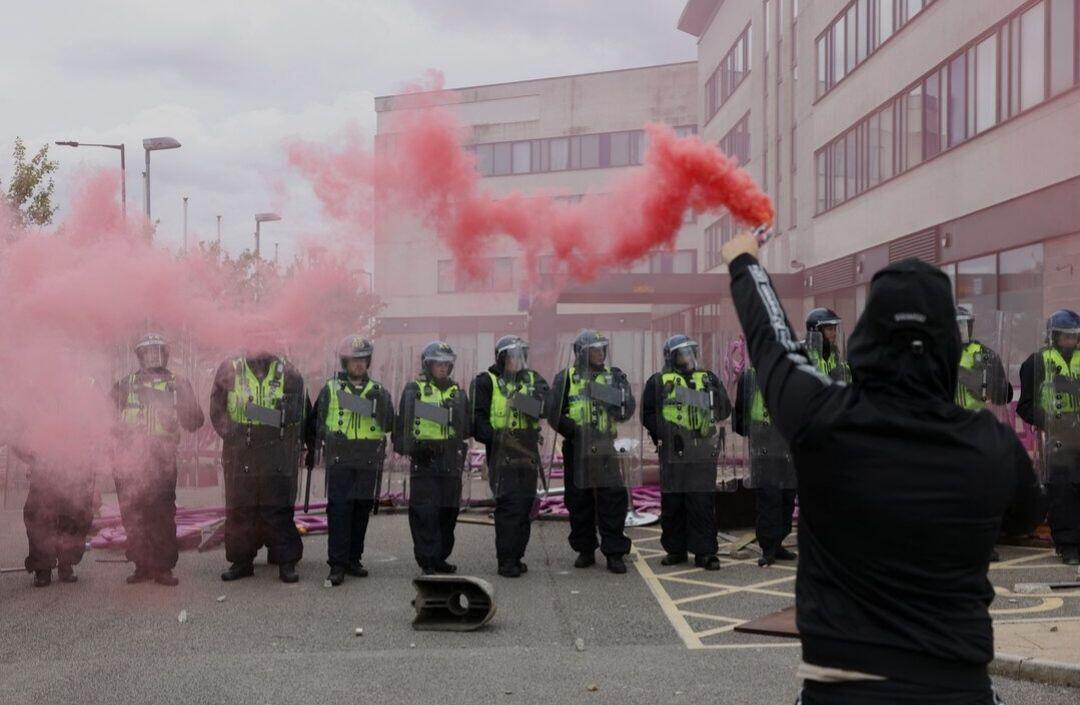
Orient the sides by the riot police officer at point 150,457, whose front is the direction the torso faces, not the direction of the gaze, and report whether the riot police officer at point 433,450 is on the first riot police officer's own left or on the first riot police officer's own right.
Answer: on the first riot police officer's own left

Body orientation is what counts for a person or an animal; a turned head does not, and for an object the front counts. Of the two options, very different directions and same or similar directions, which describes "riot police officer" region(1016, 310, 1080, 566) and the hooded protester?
very different directions

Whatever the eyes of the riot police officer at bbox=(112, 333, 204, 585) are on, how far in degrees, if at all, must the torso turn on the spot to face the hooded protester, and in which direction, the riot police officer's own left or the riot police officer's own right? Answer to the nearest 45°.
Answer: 0° — they already face them

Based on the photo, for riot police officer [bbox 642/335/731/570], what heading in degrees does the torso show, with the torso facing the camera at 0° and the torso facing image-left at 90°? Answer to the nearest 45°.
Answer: approximately 0°

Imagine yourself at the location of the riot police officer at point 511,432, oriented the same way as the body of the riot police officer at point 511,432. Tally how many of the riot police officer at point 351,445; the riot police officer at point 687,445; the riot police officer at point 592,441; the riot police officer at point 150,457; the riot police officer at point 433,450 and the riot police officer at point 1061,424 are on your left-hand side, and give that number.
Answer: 3

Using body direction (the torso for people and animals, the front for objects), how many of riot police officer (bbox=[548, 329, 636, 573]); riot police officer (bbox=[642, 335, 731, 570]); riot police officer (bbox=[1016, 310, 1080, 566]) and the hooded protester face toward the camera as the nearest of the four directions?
3

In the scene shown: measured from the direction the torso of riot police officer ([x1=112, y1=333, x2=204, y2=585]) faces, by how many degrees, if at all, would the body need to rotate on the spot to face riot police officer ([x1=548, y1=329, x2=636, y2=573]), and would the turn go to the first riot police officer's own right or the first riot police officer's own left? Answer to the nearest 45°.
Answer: approximately 90° to the first riot police officer's own left

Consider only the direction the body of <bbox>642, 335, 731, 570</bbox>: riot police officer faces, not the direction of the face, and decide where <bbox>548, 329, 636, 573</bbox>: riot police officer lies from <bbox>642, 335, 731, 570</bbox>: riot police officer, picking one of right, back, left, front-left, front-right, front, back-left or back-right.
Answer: right

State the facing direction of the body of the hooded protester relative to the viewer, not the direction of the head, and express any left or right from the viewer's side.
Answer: facing away from the viewer

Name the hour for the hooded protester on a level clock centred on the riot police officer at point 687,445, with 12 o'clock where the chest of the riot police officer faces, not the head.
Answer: The hooded protester is roughly at 12 o'clock from the riot police officer.

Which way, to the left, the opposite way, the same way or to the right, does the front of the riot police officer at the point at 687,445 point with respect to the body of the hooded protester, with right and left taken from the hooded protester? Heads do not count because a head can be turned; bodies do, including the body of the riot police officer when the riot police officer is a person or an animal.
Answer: the opposite way
